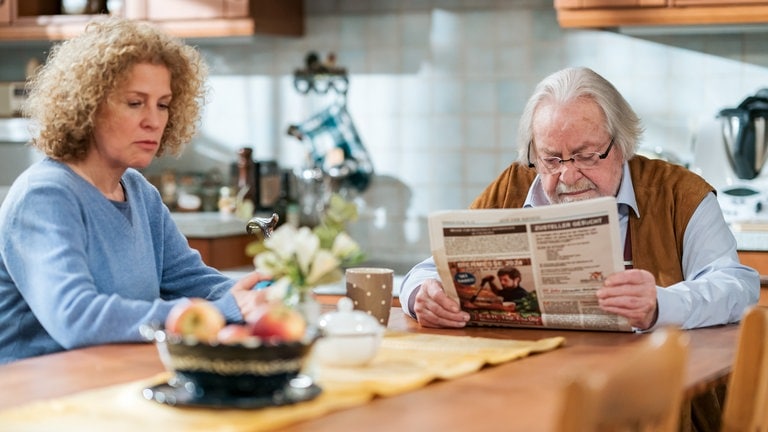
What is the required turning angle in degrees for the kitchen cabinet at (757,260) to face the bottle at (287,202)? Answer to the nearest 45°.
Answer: approximately 90° to its right

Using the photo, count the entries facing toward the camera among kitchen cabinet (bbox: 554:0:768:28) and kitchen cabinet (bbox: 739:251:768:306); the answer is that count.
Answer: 2

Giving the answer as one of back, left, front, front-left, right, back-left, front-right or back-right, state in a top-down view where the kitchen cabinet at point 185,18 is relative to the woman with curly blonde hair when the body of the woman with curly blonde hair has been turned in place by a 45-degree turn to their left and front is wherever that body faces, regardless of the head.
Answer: left

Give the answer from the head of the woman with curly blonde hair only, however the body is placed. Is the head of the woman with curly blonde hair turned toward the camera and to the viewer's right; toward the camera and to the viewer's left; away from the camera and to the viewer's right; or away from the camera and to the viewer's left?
toward the camera and to the viewer's right

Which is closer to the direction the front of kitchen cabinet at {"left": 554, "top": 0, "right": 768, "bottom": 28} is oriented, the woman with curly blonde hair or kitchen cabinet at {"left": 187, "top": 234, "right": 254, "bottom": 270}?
the woman with curly blonde hair

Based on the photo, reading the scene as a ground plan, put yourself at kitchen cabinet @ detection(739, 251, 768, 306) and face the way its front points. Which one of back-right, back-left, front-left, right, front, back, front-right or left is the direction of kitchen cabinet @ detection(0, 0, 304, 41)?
right

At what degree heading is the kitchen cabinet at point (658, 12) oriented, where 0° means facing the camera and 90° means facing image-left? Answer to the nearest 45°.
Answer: approximately 0°

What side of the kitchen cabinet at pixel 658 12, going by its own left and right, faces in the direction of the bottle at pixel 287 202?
right

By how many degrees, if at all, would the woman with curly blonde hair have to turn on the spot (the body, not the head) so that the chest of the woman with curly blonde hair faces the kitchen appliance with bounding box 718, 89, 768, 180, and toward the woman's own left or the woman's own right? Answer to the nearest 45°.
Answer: approximately 90° to the woman's own left

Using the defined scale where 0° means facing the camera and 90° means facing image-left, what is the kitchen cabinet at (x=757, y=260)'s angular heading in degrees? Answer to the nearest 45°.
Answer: approximately 0°

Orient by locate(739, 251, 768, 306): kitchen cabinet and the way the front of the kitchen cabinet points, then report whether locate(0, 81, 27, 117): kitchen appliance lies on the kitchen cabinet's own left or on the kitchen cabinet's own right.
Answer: on the kitchen cabinet's own right

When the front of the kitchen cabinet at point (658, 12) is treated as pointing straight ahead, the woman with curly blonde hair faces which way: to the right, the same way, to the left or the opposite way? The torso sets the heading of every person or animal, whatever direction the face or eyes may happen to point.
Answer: to the left
